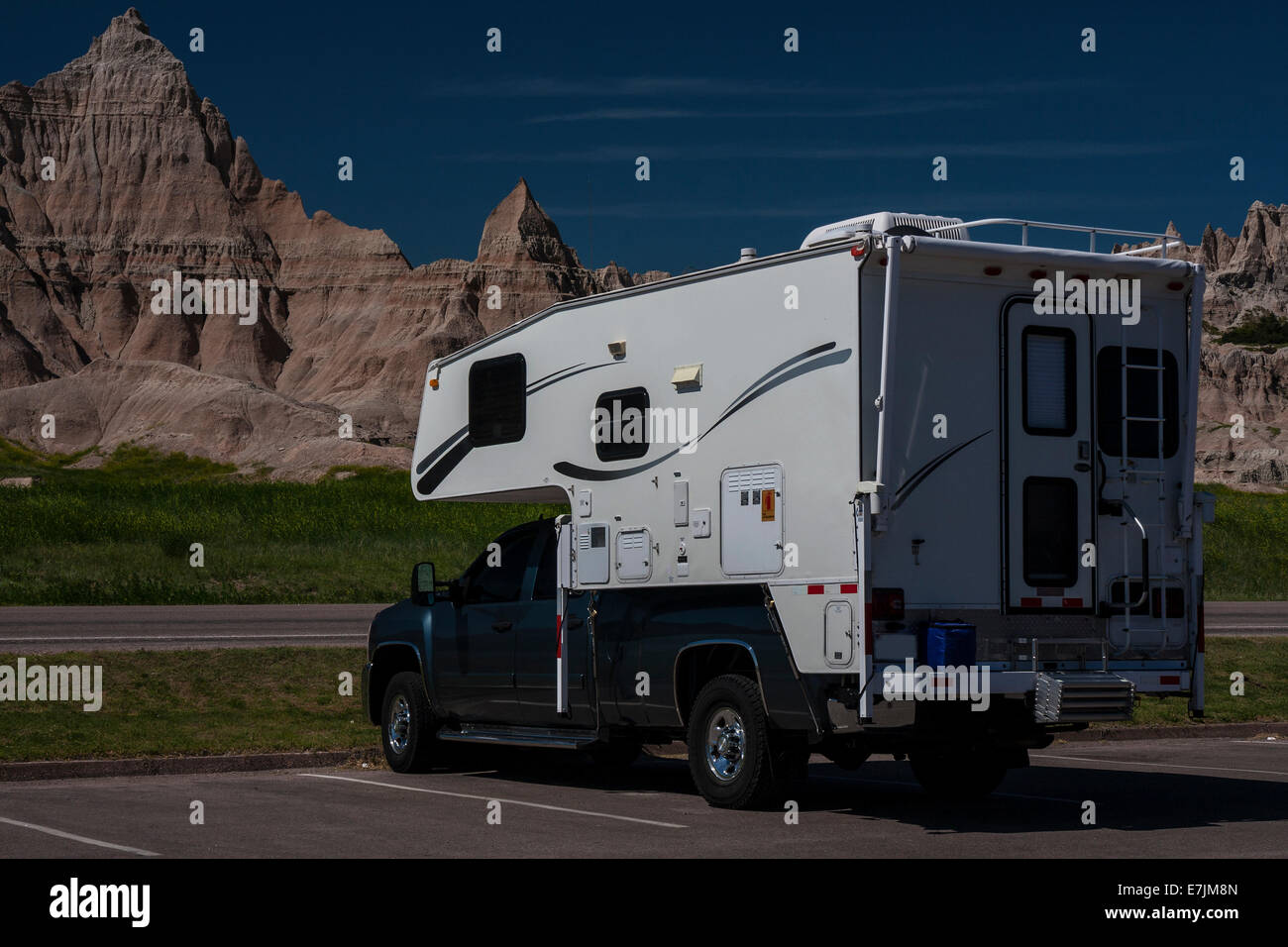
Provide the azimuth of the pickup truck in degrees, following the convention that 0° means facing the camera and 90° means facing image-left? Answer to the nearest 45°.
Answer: approximately 135°

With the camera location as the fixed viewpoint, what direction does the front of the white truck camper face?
facing away from the viewer and to the left of the viewer
